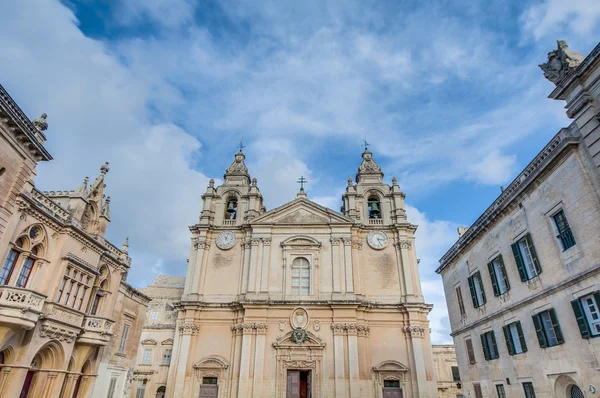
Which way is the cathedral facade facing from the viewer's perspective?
toward the camera
